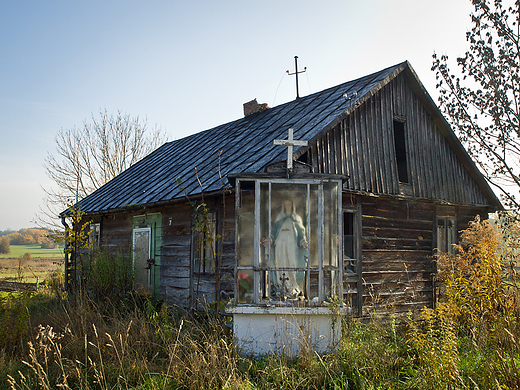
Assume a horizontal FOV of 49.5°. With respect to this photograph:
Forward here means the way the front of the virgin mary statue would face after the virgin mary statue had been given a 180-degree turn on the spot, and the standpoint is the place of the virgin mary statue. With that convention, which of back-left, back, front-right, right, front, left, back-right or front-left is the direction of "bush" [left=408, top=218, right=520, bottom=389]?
back-right

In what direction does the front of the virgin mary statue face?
toward the camera

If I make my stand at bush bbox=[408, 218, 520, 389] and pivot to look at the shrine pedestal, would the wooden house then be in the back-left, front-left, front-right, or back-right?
front-right

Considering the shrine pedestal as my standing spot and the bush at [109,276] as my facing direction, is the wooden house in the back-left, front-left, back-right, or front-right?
front-right
